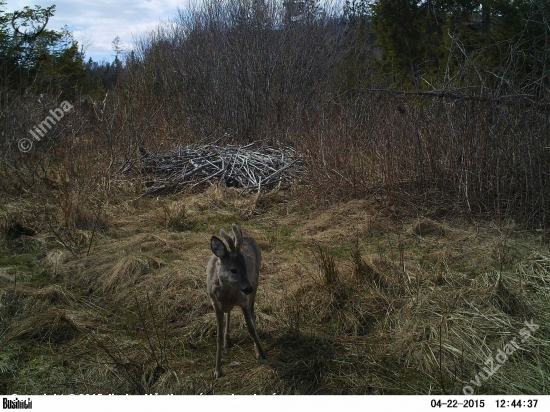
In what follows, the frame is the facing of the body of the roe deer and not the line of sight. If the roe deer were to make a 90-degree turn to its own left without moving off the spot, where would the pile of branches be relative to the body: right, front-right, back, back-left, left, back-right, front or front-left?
left

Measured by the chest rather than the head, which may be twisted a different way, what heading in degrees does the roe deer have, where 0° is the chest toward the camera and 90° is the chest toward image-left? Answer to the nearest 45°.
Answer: approximately 0°
